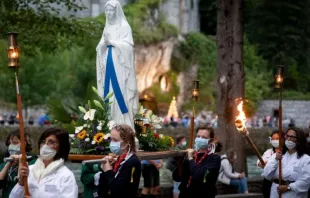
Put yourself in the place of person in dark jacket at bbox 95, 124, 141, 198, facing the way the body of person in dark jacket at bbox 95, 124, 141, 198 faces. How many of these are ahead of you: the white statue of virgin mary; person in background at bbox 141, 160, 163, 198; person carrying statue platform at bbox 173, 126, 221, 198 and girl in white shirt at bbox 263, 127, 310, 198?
0

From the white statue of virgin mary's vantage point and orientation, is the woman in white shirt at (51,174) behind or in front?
in front

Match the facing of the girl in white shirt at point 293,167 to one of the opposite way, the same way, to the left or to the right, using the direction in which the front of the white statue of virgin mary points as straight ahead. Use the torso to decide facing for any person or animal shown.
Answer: the same way

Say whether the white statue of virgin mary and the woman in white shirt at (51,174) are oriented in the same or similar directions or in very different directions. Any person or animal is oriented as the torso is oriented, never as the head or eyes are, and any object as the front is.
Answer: same or similar directions

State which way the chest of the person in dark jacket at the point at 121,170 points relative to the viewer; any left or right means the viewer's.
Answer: facing the viewer and to the left of the viewer

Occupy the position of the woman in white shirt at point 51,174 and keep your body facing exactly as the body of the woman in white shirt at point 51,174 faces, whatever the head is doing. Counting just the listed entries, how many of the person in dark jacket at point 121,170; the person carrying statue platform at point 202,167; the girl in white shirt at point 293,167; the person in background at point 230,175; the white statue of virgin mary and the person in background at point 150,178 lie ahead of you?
0

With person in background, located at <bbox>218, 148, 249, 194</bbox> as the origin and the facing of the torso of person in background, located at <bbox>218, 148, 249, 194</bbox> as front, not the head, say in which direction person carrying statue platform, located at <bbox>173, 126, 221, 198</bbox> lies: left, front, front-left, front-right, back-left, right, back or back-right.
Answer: right

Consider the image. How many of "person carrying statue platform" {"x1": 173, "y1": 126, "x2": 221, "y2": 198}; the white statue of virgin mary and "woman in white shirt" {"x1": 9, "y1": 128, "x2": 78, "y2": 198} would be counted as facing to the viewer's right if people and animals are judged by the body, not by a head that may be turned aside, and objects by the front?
0

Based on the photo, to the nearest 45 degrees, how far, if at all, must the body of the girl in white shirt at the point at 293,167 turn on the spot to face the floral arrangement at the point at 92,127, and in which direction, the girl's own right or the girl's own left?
approximately 45° to the girl's own right

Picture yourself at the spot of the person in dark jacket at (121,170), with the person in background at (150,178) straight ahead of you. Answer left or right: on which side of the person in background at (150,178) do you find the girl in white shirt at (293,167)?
right

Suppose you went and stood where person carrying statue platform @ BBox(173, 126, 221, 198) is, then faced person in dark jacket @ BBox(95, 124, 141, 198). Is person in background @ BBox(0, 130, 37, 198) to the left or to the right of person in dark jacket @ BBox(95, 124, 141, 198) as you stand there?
right
